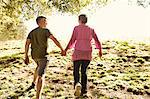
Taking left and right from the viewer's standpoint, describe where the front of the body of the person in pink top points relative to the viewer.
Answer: facing away from the viewer
